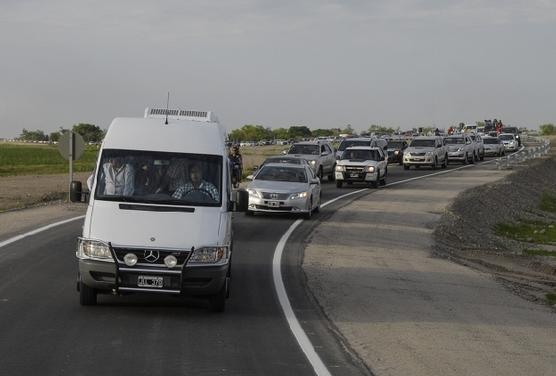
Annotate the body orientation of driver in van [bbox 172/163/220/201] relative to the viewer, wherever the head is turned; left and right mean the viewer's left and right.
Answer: facing the viewer

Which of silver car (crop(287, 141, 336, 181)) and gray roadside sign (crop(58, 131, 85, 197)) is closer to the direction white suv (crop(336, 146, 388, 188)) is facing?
the gray roadside sign

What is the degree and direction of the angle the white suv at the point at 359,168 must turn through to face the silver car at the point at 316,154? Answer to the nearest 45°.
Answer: approximately 135° to its right

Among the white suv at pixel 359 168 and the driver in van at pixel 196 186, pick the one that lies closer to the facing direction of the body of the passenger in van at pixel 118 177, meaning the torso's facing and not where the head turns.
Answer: the driver in van

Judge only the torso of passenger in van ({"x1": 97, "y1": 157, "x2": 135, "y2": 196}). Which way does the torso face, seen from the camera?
toward the camera

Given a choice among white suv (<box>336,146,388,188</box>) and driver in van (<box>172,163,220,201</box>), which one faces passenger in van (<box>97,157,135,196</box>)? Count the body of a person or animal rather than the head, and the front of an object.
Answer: the white suv

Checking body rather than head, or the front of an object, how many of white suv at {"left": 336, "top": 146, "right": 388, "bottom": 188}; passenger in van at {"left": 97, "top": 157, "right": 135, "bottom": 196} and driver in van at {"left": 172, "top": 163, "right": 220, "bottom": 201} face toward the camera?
3

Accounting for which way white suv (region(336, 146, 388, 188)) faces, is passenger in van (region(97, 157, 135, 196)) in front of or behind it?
in front

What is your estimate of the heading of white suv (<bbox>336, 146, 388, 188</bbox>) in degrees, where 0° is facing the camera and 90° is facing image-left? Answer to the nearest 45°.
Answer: approximately 0°

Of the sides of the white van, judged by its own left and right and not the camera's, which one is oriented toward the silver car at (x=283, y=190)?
back
